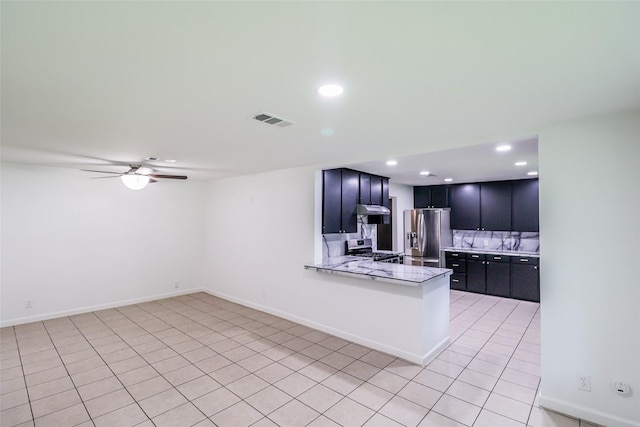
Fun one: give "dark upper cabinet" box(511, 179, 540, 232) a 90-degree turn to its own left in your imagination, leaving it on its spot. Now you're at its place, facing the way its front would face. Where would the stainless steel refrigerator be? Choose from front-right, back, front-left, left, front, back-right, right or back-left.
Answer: back

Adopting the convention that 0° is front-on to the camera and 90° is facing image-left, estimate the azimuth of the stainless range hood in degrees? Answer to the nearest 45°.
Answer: approximately 315°

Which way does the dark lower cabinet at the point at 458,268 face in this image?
toward the camera

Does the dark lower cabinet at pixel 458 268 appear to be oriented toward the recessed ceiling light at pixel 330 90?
yes

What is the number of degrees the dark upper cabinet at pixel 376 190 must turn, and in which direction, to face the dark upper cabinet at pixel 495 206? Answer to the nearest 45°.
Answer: approximately 90° to its left

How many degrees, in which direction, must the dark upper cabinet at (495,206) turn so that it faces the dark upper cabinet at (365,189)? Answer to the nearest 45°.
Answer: approximately 45° to its right

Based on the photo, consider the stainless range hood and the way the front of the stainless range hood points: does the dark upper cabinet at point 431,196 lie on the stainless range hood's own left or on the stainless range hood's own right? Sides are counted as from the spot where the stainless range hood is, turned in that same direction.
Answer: on the stainless range hood's own left

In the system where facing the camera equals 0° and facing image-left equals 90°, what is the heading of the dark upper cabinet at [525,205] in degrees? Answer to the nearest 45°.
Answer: approximately 0°

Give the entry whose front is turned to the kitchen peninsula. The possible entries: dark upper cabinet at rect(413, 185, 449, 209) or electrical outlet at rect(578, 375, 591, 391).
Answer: the dark upper cabinet

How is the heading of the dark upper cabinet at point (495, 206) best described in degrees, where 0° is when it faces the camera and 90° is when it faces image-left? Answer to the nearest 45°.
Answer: approximately 0°
